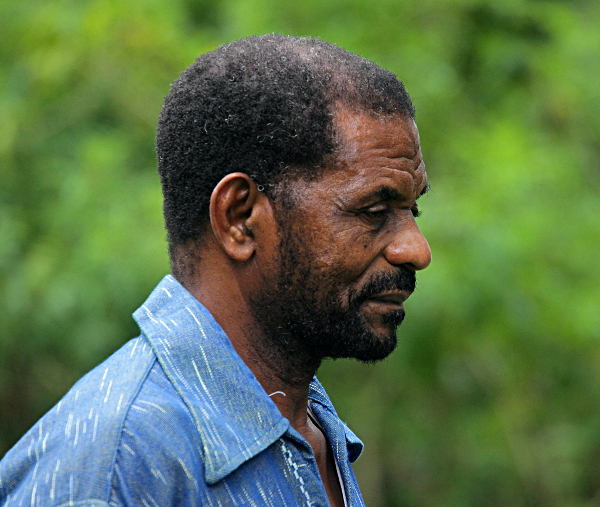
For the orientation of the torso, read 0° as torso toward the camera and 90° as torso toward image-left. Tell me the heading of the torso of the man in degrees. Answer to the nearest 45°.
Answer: approximately 270°

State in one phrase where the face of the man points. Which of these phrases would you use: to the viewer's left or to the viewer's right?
to the viewer's right
